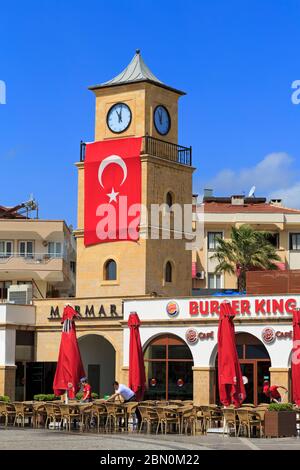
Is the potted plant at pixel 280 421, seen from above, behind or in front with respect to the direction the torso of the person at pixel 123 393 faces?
behind

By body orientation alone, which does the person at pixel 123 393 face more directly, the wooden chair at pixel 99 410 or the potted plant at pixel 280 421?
the wooden chair

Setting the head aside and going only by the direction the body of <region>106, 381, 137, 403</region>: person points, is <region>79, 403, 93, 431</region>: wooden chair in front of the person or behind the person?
in front

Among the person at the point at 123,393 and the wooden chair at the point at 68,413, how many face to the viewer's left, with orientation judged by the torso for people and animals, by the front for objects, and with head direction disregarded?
1

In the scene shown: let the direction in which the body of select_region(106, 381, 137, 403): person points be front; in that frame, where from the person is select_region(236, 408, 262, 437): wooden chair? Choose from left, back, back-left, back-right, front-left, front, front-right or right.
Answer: back-left

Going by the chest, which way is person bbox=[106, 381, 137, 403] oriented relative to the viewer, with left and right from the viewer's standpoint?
facing to the left of the viewer

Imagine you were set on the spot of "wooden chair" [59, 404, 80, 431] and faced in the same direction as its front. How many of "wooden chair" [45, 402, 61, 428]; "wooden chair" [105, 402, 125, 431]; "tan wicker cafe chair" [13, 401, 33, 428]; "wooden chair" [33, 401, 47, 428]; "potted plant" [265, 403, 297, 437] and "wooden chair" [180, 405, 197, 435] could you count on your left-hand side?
3
